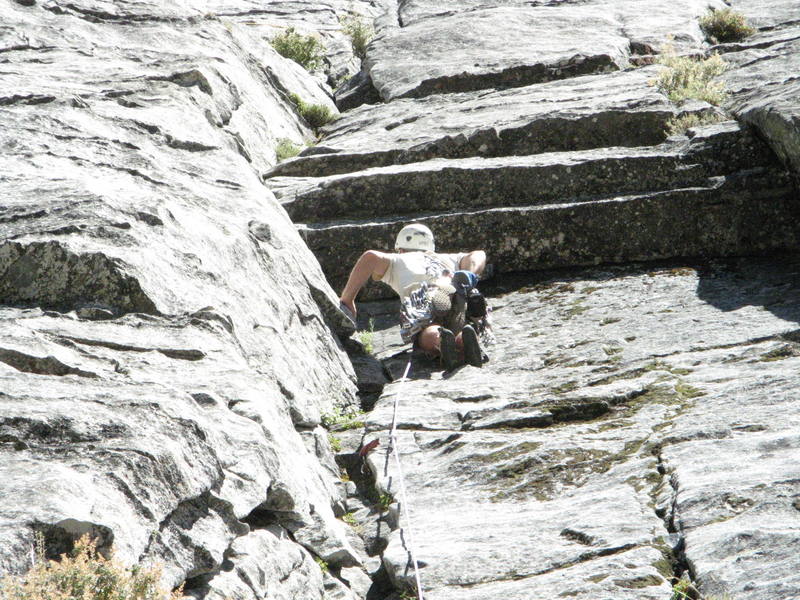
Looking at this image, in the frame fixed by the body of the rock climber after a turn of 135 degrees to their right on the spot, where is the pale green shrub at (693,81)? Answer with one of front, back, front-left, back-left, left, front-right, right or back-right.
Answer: left

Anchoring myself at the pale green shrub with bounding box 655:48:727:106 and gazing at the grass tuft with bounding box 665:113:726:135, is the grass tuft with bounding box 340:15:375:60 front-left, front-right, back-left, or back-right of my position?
back-right

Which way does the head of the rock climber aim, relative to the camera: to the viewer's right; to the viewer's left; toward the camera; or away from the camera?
away from the camera

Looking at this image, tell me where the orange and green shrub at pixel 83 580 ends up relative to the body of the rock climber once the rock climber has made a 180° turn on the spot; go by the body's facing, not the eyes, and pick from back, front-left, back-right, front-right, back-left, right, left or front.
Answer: front

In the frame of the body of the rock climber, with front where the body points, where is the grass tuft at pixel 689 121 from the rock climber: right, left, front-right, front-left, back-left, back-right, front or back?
front-right

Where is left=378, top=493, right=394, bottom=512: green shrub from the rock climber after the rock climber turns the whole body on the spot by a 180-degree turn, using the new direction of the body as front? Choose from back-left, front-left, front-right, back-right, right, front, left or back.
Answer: front

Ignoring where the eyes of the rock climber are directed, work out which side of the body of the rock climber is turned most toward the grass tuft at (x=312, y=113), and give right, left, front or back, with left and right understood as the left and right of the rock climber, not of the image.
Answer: front

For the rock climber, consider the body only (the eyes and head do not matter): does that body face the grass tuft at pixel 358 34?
yes

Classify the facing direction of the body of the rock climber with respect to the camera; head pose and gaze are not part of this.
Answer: away from the camera

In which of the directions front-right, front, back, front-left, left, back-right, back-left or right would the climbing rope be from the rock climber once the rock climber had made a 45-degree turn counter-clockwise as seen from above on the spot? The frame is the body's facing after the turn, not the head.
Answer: back-left

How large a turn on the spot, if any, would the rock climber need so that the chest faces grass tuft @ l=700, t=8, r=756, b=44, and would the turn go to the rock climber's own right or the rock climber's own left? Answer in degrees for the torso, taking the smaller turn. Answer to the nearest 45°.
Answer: approximately 45° to the rock climber's own right
